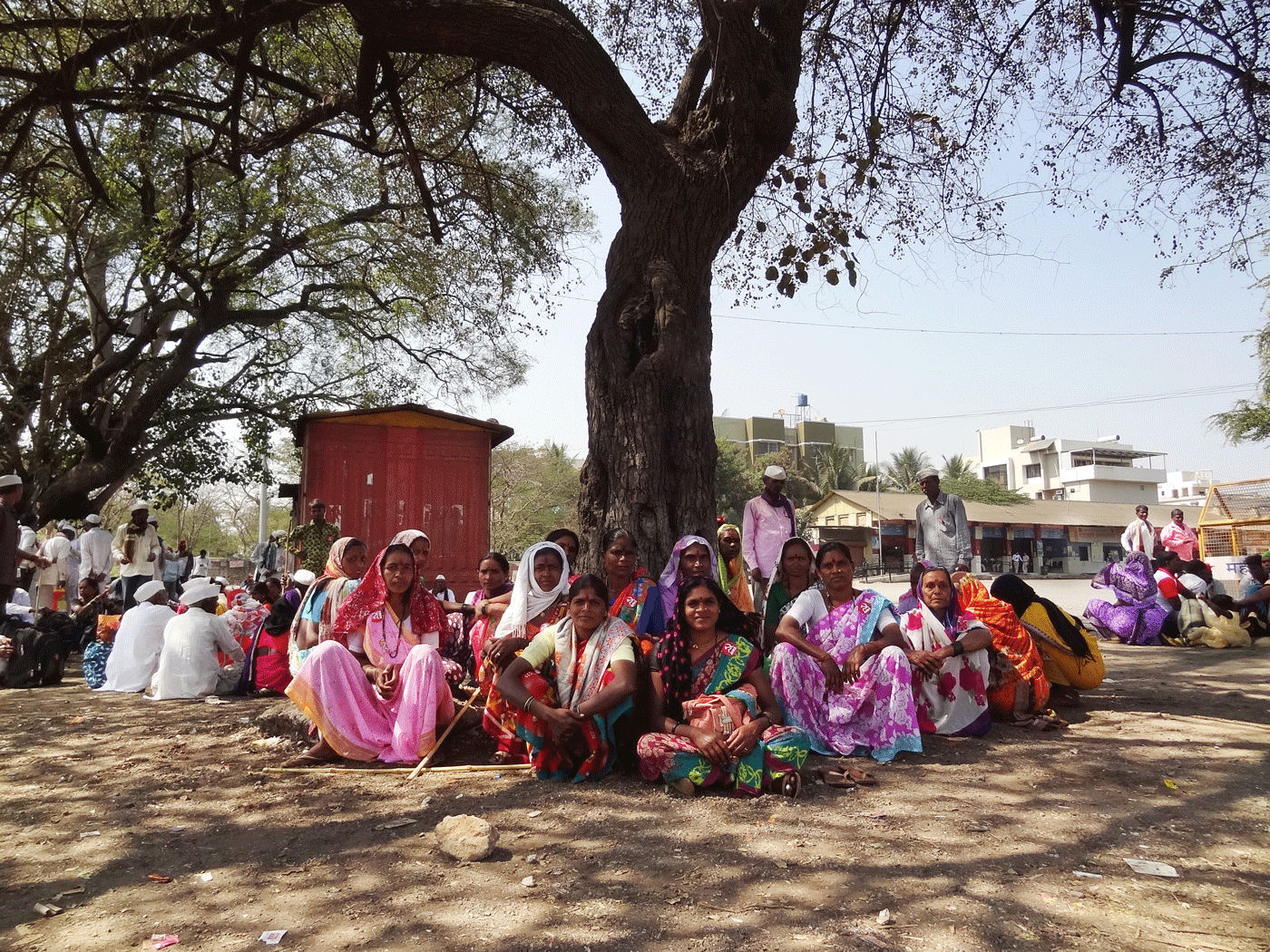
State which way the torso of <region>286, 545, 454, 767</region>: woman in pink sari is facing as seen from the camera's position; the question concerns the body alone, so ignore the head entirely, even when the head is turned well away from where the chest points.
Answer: toward the camera

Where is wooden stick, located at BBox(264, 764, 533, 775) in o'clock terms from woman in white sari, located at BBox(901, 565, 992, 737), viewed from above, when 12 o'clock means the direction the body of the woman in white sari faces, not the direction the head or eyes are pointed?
The wooden stick is roughly at 2 o'clock from the woman in white sari.

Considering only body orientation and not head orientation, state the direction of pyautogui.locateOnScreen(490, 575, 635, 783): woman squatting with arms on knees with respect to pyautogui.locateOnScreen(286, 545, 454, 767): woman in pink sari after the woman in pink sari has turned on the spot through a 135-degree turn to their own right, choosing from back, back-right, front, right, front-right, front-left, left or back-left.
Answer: back

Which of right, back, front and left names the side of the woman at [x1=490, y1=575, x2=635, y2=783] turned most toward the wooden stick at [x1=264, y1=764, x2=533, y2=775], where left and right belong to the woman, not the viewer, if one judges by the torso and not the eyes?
right

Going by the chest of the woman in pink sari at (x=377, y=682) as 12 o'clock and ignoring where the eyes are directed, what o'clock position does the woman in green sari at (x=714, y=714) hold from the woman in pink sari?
The woman in green sari is roughly at 10 o'clock from the woman in pink sari.

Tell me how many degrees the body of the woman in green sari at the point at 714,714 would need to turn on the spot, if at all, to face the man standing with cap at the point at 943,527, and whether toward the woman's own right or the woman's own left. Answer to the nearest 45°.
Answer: approximately 135° to the woman's own left

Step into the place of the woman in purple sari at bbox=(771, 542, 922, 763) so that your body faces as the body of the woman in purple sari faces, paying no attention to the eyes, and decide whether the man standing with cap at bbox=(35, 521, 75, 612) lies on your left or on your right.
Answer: on your right

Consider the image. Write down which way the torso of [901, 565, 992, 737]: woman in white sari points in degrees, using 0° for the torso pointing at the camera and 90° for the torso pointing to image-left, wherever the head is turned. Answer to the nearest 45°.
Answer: approximately 0°

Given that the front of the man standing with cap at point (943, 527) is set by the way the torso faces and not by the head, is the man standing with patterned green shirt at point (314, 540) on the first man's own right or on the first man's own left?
on the first man's own right

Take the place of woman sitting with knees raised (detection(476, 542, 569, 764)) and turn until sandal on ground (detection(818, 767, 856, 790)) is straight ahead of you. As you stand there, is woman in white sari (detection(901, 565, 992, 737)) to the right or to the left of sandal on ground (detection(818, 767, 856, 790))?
left

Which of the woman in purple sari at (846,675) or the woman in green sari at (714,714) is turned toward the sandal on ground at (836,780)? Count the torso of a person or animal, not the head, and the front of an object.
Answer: the woman in purple sari

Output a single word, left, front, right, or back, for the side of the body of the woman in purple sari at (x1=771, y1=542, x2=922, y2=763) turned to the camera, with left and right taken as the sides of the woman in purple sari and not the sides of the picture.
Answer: front

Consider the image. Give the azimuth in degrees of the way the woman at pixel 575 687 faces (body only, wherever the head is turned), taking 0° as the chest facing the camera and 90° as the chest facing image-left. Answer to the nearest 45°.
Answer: approximately 0°

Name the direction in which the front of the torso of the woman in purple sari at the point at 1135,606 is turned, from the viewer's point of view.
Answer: to the viewer's left
